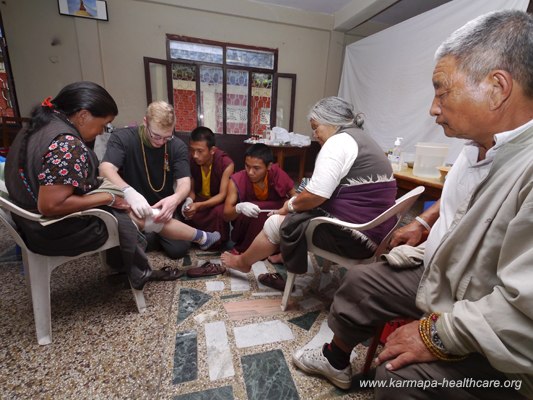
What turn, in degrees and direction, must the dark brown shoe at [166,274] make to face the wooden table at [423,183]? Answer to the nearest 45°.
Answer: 0° — it already faces it

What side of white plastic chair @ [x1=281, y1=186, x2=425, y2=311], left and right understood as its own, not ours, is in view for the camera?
left

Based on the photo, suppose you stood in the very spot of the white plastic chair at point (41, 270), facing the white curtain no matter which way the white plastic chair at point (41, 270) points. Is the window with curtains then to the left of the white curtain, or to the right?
left

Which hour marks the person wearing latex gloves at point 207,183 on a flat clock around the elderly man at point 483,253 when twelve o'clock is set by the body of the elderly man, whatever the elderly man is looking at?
The person wearing latex gloves is roughly at 1 o'clock from the elderly man.

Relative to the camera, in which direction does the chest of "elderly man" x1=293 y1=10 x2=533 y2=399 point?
to the viewer's left

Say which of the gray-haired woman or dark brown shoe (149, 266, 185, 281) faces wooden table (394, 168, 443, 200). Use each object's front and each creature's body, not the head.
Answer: the dark brown shoe

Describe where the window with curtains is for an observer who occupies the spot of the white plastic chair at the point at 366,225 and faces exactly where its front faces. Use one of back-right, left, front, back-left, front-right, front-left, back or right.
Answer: front-right

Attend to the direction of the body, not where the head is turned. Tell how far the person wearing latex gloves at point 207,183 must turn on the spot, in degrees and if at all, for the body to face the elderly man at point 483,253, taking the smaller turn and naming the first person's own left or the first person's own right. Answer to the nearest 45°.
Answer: approximately 45° to the first person's own left

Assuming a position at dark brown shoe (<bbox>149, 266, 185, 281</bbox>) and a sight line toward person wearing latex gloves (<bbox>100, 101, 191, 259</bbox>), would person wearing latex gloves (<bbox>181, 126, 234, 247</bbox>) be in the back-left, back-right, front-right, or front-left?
front-right

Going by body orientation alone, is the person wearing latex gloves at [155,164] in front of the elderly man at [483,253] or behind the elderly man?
in front

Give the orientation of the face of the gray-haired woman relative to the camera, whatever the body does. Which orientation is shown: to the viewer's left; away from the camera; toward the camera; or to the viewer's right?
to the viewer's left

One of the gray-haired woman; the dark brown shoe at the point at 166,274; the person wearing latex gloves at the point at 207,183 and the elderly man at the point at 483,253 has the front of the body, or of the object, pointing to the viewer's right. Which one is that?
the dark brown shoe

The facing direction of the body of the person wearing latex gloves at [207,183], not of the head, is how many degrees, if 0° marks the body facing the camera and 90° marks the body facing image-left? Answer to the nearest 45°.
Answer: approximately 45°

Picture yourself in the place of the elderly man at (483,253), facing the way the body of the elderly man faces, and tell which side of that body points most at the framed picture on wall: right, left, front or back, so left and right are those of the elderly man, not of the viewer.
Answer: front

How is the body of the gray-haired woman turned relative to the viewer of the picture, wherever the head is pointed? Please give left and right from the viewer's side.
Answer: facing to the left of the viewer

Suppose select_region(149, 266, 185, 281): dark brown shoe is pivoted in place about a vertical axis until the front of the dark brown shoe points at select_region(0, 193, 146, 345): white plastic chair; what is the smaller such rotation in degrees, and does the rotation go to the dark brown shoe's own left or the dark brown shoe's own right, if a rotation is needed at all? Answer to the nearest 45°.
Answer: approximately 135° to the dark brown shoe's own right

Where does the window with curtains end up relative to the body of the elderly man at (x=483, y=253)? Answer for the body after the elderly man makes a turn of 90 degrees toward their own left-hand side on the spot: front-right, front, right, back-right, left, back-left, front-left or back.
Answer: back-right

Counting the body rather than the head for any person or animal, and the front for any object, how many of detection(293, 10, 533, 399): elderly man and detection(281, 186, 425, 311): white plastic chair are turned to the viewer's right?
0
